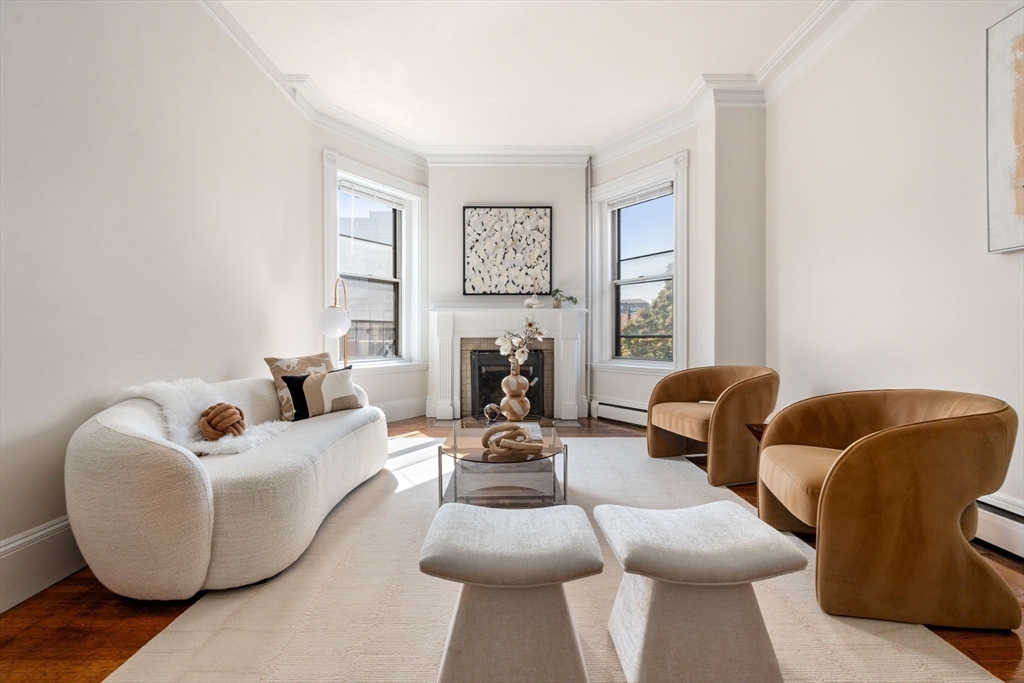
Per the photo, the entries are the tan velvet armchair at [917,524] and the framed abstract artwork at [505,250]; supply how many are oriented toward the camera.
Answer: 1

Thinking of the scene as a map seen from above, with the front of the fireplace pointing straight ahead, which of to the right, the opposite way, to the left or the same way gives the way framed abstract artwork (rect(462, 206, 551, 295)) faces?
the same way

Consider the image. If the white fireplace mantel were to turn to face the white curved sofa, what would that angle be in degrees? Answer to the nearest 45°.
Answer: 0° — it already faces it

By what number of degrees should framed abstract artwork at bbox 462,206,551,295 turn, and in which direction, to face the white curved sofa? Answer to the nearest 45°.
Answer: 0° — it already faces it

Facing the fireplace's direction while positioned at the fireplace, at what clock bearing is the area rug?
The area rug is roughly at 12 o'clock from the fireplace.

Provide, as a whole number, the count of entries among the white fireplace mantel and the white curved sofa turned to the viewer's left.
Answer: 0

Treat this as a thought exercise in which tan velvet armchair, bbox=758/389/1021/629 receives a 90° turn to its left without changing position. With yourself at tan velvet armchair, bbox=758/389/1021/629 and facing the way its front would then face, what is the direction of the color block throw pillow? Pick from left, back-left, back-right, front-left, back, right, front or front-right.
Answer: right

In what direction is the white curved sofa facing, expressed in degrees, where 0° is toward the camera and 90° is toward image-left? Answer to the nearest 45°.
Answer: approximately 315°

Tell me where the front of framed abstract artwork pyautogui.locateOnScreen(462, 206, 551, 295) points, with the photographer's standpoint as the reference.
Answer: facing the viewer

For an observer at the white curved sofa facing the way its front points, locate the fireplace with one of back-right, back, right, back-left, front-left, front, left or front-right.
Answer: left

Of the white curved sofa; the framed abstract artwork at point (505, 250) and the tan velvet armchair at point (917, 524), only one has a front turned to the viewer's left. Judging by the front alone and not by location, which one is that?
the tan velvet armchair

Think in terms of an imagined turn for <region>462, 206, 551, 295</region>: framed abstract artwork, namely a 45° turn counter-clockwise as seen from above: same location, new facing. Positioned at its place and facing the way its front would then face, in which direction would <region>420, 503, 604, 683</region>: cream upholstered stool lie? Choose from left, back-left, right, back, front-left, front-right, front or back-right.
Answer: front-right

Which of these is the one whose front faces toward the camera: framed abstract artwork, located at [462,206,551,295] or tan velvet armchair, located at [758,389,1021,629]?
the framed abstract artwork

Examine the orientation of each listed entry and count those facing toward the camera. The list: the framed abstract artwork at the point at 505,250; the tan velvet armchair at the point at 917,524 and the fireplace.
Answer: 2

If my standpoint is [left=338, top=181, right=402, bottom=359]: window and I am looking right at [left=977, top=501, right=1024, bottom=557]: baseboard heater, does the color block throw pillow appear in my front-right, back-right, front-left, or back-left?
front-right

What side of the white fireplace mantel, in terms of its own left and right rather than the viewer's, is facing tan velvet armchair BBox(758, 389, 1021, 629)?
front

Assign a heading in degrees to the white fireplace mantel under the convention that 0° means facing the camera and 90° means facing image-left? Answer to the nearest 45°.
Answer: approximately 0°

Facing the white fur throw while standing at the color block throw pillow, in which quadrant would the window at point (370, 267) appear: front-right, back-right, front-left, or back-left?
back-right

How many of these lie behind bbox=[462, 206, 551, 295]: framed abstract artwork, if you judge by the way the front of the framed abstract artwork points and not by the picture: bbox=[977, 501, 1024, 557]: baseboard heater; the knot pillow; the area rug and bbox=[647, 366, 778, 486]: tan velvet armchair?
0

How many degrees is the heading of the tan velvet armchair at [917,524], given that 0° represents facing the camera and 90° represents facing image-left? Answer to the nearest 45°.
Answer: approximately 90°

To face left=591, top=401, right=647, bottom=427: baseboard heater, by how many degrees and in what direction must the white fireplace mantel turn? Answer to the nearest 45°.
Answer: approximately 90° to its left
